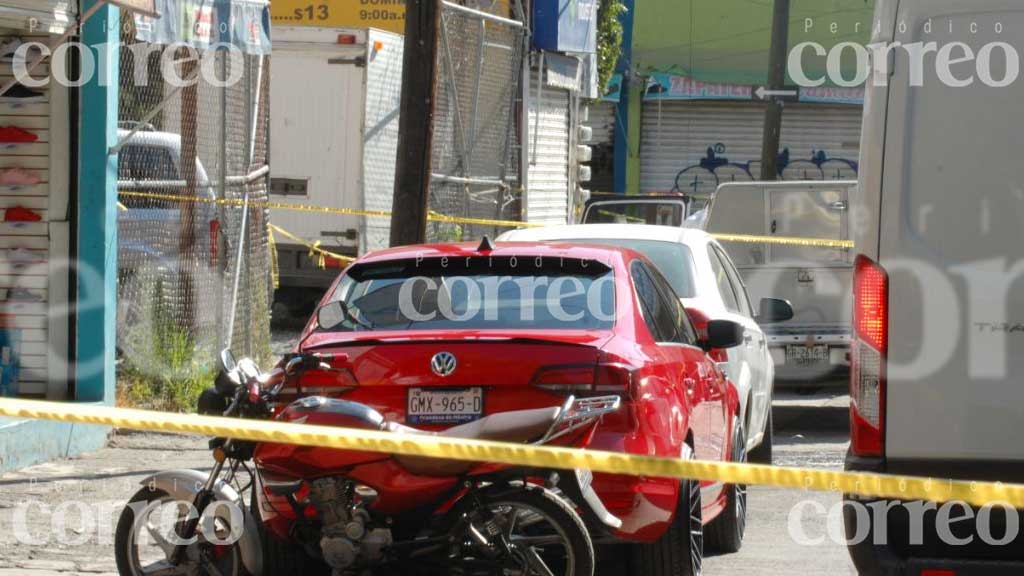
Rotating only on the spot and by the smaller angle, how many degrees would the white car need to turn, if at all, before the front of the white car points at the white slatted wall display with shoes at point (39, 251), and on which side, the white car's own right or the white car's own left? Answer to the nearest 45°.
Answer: approximately 90° to the white car's own left

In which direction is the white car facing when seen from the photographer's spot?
facing away from the viewer

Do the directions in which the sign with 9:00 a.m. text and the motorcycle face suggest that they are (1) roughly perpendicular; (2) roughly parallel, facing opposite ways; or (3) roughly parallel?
roughly perpendicular

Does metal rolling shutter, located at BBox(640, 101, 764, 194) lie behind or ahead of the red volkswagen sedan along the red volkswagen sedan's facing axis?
ahead

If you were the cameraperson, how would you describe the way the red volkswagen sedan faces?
facing away from the viewer

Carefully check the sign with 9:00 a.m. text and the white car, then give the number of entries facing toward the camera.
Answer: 1

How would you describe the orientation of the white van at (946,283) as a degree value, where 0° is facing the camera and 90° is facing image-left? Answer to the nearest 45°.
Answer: approximately 180°

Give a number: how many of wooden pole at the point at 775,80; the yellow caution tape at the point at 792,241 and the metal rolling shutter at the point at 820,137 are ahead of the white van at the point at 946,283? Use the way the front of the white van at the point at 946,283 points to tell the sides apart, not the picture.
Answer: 3

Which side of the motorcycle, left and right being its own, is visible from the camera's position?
left

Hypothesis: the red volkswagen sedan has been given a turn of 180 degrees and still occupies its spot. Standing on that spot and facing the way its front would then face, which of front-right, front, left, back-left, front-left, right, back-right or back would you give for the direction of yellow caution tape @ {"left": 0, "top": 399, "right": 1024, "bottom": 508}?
front

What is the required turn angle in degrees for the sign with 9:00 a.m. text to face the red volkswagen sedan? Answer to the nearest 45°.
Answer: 0° — it already faces it
